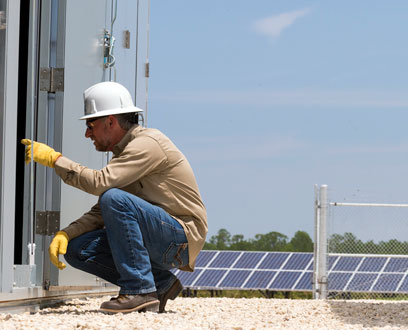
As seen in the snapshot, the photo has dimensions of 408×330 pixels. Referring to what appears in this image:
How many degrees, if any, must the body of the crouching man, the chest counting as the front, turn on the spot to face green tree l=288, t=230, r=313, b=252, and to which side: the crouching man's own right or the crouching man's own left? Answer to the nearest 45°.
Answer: approximately 90° to the crouching man's own right

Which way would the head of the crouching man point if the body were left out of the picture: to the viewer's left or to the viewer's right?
to the viewer's left

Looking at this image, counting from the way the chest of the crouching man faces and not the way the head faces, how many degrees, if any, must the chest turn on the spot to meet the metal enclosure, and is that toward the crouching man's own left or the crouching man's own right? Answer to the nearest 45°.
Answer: approximately 45° to the crouching man's own right

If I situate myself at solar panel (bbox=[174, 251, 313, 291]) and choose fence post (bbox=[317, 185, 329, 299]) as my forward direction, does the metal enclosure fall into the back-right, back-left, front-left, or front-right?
front-right

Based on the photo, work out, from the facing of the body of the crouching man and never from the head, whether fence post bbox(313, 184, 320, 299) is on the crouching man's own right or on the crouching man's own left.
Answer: on the crouching man's own right

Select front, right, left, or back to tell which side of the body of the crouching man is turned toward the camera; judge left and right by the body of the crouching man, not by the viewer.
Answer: left

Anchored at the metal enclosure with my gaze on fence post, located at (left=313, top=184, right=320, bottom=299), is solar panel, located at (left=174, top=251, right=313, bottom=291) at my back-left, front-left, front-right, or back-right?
front-left

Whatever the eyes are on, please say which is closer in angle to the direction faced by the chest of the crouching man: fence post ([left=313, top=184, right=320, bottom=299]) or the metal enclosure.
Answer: the metal enclosure

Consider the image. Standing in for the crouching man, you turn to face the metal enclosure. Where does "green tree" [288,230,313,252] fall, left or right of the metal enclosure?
right
